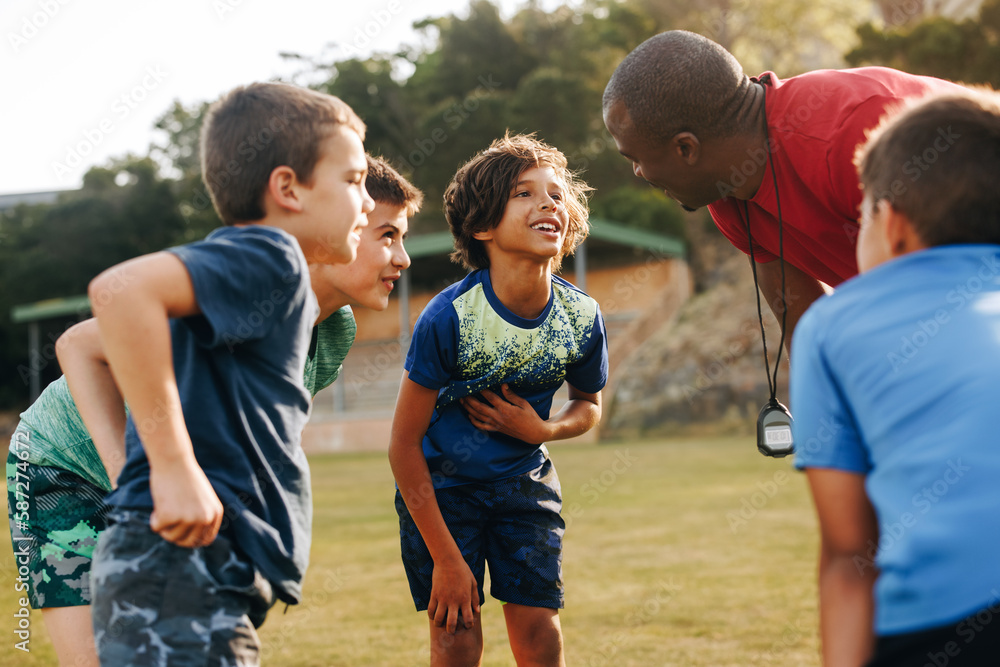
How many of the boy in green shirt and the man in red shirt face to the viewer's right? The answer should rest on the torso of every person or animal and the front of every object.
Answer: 1

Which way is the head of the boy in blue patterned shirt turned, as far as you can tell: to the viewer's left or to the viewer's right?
to the viewer's right

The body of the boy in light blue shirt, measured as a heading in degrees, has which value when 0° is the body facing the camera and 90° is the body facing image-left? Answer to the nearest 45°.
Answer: approximately 135°

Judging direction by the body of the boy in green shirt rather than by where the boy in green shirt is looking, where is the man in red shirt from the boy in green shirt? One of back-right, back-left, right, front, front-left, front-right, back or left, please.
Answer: front

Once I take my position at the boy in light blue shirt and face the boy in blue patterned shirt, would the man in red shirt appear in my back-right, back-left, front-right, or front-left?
front-right

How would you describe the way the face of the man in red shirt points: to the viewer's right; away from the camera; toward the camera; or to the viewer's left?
to the viewer's left

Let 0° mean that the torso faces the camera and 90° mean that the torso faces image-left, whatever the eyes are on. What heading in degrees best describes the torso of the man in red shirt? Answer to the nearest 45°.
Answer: approximately 90°

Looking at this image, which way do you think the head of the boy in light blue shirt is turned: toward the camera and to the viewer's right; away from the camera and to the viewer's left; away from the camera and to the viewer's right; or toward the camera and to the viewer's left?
away from the camera and to the viewer's left

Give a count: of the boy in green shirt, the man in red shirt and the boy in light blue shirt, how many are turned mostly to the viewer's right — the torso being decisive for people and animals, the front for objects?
1

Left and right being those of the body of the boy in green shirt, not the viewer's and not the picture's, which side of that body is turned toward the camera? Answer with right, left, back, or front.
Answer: right

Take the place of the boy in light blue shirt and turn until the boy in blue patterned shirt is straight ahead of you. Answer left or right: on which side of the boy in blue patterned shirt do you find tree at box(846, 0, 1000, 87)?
right

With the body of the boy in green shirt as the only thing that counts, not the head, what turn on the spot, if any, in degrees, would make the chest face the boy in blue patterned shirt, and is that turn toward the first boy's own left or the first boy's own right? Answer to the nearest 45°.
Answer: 0° — they already face them
